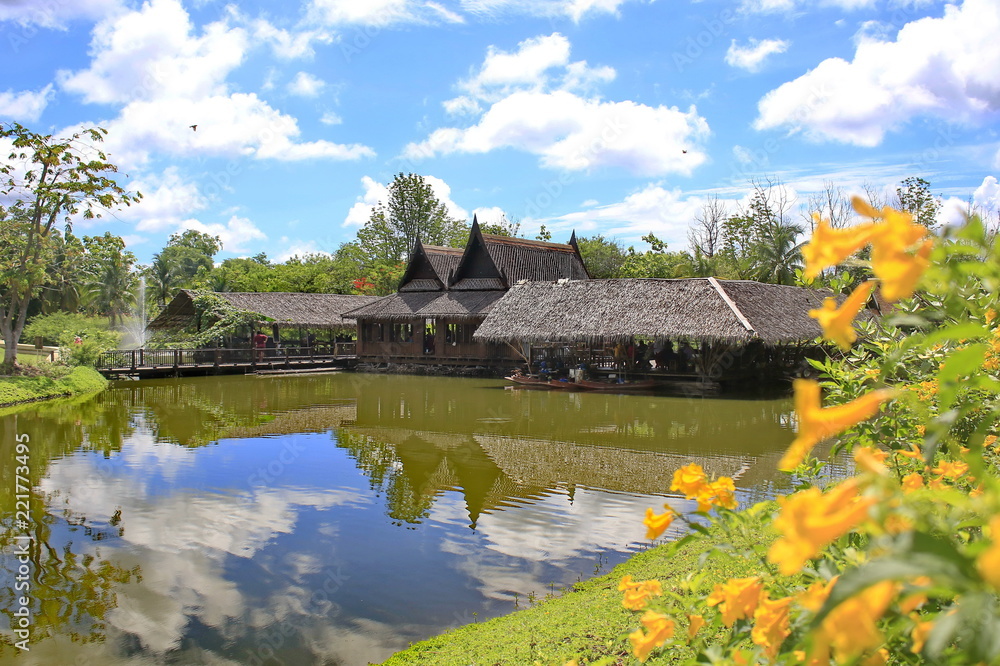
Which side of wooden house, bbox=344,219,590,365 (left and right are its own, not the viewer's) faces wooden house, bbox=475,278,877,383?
left

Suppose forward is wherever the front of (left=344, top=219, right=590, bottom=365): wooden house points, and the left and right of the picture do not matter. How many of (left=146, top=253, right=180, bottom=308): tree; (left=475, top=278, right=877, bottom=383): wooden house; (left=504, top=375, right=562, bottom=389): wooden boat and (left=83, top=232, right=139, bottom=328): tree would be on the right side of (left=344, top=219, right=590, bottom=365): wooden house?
2

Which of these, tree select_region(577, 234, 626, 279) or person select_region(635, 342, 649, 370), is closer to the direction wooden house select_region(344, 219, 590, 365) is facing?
the person

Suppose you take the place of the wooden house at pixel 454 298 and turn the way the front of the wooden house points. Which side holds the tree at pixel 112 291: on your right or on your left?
on your right

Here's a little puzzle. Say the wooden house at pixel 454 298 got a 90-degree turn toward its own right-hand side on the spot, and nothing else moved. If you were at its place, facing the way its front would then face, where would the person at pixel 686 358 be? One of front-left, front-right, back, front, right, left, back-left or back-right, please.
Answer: back

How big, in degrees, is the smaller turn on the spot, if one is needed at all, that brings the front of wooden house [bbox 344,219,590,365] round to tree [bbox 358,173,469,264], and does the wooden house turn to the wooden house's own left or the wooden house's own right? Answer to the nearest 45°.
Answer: approximately 135° to the wooden house's own right

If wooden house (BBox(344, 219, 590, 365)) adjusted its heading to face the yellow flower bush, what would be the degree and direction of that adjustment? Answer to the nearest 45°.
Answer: approximately 45° to its left

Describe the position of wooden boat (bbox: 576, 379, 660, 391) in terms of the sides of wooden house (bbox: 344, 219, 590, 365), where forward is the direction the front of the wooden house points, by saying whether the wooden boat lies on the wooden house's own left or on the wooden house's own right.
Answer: on the wooden house's own left

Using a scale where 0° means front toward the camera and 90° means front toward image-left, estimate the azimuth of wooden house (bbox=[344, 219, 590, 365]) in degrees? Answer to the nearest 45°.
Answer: approximately 45°

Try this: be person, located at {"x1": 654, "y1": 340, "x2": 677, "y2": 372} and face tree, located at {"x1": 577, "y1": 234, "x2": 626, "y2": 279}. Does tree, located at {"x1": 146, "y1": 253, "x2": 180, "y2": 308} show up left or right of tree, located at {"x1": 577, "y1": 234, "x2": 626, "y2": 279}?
left

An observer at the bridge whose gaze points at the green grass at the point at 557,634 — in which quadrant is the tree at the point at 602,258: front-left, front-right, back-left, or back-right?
back-left

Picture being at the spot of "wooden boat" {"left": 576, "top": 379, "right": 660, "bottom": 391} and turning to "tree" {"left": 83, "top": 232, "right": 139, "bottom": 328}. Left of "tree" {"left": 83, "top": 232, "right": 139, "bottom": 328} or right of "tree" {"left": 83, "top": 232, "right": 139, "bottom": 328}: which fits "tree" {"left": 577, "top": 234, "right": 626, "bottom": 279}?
right

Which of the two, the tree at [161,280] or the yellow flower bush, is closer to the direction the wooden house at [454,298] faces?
the yellow flower bush

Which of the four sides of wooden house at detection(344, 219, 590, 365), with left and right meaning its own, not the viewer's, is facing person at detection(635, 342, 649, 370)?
left
